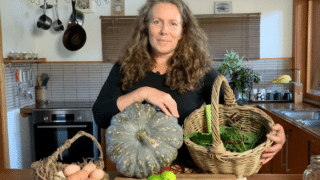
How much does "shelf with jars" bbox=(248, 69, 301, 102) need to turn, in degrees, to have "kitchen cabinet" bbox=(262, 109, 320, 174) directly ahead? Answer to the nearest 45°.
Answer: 0° — it already faces it

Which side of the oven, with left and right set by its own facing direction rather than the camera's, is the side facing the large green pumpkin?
front

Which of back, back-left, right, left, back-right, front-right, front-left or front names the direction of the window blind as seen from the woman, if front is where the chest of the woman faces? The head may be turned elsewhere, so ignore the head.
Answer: back

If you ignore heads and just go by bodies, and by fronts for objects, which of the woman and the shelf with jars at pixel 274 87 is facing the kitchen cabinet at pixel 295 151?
the shelf with jars

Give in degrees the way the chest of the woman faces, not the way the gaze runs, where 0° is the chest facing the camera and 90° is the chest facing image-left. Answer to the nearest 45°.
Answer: approximately 0°

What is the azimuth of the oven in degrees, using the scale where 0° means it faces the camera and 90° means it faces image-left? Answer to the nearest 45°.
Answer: approximately 0°

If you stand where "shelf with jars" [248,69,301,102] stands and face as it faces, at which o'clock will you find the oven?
The oven is roughly at 2 o'clock from the shelf with jars.

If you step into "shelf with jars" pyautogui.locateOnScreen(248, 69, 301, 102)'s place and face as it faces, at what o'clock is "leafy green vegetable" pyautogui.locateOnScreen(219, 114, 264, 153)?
The leafy green vegetable is roughly at 12 o'clock from the shelf with jars.
